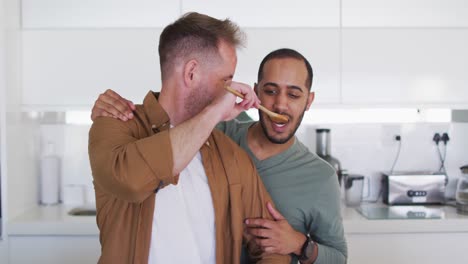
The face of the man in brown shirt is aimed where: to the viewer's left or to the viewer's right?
to the viewer's right

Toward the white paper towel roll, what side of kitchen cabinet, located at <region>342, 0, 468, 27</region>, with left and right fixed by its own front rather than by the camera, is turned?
right

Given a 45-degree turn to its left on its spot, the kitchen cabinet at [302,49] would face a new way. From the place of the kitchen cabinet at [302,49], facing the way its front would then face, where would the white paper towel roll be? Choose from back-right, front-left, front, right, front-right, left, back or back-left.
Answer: back-right

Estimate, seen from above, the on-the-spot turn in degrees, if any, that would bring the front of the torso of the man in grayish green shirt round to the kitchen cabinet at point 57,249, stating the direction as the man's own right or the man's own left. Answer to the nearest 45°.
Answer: approximately 90° to the man's own right

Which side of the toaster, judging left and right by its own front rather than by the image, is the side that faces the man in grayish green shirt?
front

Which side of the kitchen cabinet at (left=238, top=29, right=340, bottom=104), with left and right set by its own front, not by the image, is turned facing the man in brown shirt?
front
